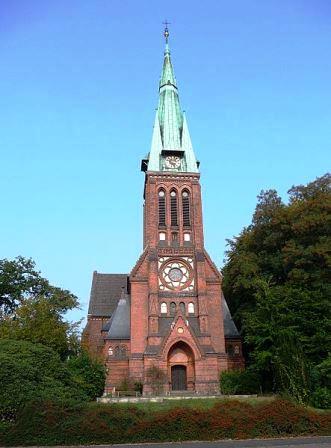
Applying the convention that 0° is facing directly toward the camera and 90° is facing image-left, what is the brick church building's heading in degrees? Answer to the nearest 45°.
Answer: approximately 0°

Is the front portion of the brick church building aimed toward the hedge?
yes

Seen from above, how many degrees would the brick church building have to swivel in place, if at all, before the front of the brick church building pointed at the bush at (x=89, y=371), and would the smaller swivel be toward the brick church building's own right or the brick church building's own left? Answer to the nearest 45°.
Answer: approximately 45° to the brick church building's own right

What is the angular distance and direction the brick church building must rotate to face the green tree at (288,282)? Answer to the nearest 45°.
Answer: approximately 45° to its left

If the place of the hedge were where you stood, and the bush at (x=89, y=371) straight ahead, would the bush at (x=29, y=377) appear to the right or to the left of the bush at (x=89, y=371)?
left
